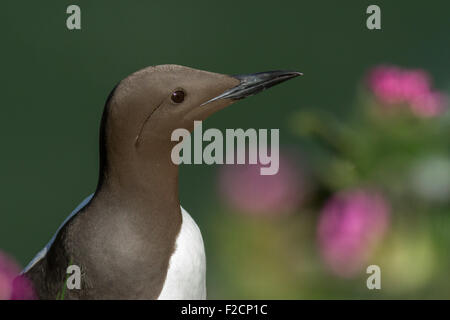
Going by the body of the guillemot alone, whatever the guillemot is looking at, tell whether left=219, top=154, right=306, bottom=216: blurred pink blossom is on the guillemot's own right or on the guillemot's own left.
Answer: on the guillemot's own left

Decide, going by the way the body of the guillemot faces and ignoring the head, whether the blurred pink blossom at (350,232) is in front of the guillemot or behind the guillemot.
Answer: in front

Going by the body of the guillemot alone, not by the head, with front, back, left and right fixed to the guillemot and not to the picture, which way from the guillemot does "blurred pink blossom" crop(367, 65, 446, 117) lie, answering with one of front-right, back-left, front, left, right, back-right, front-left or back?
front-left

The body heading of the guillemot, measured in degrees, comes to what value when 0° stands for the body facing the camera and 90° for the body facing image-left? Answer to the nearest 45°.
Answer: approximately 270°
